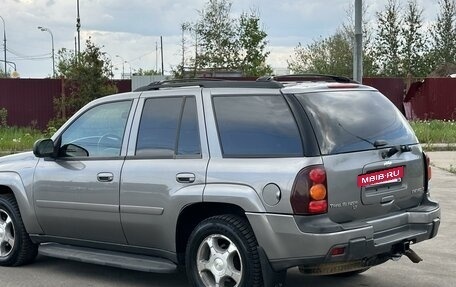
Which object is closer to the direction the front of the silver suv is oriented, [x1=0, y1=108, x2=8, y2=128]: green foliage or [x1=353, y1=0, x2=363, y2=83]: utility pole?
the green foliage

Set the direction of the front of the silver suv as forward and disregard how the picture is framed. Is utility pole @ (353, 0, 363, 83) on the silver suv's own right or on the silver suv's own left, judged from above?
on the silver suv's own right

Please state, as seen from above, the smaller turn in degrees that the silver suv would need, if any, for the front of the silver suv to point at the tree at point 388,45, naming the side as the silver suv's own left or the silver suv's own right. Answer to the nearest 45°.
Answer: approximately 45° to the silver suv's own right

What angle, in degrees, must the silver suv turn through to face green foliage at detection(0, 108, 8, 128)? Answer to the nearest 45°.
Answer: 0° — it already faces it

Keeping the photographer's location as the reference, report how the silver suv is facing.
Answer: facing away from the viewer and to the left of the viewer

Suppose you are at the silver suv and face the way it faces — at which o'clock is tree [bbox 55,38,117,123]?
The tree is roughly at 1 o'clock from the silver suv.

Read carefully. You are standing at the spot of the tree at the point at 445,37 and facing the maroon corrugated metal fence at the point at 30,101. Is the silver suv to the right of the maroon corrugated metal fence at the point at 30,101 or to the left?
left

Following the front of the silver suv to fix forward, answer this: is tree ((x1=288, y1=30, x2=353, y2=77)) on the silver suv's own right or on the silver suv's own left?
on the silver suv's own right
